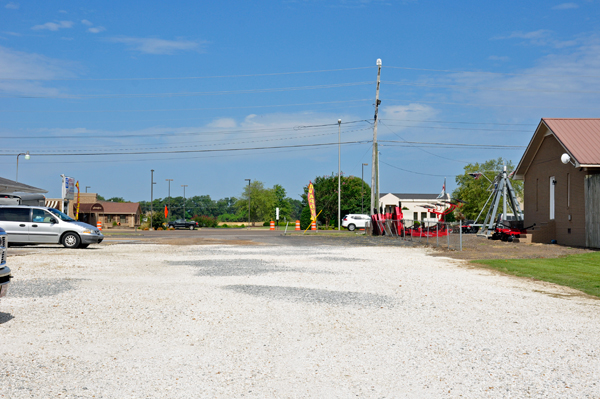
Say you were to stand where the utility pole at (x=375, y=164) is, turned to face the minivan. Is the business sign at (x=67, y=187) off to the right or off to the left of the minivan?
right

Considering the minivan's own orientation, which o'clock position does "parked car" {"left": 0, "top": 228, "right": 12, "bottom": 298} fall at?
The parked car is roughly at 3 o'clock from the minivan.

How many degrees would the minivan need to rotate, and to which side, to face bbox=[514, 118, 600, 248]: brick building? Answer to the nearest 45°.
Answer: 0° — it already faces it

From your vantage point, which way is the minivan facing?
to the viewer's right

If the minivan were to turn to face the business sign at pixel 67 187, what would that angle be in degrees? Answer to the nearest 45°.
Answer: approximately 90° to its left

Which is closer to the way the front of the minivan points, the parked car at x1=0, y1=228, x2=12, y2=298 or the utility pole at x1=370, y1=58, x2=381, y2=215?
the utility pole

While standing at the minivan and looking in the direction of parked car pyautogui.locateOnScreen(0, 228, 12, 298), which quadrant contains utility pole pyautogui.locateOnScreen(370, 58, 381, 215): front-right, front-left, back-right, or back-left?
back-left

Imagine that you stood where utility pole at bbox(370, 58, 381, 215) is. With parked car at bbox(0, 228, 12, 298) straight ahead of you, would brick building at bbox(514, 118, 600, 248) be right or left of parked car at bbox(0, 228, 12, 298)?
left
